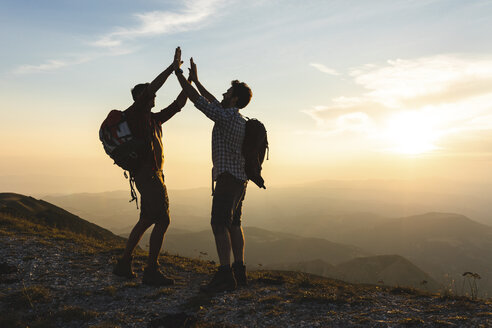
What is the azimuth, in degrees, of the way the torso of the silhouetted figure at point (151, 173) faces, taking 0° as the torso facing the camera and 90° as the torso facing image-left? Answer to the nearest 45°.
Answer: approximately 270°

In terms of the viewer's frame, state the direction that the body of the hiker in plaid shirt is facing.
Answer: to the viewer's left

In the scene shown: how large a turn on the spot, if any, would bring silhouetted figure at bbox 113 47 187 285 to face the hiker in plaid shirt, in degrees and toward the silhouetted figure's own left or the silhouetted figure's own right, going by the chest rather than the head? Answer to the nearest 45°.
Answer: approximately 45° to the silhouetted figure's own right

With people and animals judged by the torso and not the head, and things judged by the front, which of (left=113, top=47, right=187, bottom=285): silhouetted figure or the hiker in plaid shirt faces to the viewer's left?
the hiker in plaid shirt

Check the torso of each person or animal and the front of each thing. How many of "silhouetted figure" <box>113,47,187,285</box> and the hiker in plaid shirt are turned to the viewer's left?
1

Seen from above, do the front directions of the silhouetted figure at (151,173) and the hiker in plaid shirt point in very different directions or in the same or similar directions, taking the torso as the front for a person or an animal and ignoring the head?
very different directions
